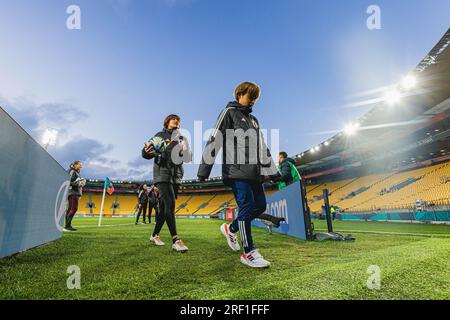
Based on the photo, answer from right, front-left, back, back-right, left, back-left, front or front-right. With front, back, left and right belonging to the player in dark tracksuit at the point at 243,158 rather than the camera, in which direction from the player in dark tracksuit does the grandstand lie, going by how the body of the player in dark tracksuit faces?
left

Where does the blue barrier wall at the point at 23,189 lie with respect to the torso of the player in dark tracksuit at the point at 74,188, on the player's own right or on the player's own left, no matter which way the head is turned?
on the player's own right

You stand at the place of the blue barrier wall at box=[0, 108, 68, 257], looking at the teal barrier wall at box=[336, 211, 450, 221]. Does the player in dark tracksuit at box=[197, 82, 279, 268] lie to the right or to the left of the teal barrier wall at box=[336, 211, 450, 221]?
right

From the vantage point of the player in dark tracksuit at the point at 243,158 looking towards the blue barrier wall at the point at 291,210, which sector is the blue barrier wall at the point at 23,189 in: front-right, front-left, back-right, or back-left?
back-left

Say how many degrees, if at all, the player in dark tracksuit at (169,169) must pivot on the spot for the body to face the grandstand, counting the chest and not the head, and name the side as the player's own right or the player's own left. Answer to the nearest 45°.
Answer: approximately 90° to the player's own left

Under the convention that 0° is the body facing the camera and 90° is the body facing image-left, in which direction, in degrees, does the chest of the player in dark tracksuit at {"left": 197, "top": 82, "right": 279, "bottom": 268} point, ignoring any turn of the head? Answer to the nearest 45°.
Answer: approximately 315°

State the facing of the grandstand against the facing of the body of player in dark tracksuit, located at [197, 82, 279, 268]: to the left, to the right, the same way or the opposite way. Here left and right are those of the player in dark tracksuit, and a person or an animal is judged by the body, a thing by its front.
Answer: to the right

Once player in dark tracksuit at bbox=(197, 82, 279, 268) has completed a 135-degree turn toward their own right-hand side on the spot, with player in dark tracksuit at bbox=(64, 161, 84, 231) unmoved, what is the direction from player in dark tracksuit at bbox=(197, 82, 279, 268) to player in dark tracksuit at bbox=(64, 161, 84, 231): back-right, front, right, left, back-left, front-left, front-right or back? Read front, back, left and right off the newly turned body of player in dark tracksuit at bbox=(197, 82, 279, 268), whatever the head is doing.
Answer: front-right

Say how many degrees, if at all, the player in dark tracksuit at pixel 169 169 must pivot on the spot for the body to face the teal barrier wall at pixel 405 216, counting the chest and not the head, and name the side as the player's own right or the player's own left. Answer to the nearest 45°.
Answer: approximately 90° to the player's own left
